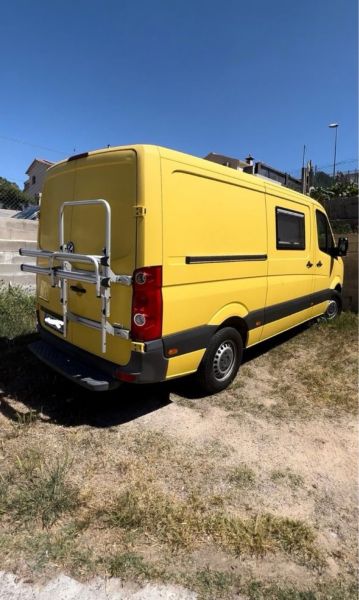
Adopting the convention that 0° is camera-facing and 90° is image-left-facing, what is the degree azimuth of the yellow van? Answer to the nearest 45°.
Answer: approximately 225°

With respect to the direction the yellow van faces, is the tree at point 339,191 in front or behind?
in front

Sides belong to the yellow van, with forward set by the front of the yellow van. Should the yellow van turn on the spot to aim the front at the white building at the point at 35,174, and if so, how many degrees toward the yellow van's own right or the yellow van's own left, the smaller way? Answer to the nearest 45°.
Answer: approximately 45° to the yellow van's own left
